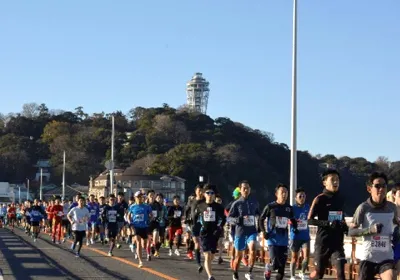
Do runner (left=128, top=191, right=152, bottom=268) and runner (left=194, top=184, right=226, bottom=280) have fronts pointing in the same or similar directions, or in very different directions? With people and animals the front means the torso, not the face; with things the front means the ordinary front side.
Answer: same or similar directions

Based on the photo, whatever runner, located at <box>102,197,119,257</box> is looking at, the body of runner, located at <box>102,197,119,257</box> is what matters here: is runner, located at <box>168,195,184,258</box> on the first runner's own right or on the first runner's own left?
on the first runner's own left

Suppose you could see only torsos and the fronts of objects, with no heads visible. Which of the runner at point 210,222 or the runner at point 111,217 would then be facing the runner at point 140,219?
the runner at point 111,217

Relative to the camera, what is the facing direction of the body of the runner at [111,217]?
toward the camera

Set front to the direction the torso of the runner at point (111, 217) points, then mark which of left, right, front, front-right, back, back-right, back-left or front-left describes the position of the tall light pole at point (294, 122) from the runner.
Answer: left

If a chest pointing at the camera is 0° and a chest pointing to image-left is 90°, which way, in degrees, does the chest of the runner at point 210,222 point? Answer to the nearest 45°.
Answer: approximately 0°

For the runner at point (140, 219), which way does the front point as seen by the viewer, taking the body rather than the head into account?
toward the camera

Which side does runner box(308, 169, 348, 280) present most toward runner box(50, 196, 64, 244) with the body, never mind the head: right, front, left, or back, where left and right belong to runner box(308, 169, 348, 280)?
back

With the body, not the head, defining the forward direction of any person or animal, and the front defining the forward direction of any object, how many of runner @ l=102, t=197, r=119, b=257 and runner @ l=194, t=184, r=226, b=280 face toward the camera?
2

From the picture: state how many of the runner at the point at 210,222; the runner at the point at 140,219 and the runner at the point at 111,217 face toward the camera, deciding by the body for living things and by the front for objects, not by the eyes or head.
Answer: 3

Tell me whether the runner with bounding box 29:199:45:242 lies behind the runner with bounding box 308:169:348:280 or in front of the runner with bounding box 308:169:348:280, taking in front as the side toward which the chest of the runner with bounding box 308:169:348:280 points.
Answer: behind

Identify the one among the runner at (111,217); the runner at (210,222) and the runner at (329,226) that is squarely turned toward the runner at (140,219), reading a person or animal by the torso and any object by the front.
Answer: the runner at (111,217)

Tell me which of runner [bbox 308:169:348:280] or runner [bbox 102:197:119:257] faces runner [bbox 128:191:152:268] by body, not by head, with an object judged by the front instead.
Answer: runner [bbox 102:197:119:257]

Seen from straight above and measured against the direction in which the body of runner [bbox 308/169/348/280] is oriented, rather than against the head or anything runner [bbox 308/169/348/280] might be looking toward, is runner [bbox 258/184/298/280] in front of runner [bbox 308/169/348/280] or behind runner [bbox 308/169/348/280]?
behind

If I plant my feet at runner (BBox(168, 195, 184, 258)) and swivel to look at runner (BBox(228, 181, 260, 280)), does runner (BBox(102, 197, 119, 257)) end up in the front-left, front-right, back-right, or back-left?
back-right

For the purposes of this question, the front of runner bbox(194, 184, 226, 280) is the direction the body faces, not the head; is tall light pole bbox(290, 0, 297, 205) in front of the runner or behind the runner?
behind

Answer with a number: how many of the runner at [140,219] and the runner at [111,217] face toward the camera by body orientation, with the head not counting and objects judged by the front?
2
